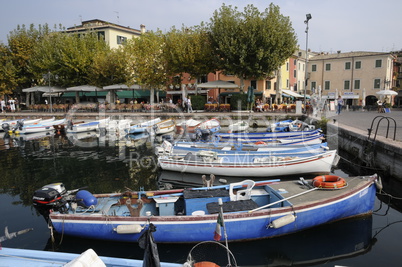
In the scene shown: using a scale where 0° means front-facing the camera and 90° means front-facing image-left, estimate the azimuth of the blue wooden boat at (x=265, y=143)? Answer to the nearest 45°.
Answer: approximately 270°

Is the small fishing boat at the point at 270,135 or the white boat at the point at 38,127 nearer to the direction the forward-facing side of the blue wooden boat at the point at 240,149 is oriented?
the small fishing boat

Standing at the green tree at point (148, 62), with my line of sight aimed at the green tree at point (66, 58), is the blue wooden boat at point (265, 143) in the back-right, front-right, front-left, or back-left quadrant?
back-left

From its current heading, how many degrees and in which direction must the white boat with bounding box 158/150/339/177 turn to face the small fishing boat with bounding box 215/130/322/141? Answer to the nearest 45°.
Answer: approximately 90° to its left

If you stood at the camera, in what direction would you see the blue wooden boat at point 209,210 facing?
facing to the right of the viewer

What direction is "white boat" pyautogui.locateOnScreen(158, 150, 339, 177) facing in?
to the viewer's right

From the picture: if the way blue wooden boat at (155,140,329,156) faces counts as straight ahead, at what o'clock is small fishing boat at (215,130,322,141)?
The small fishing boat is roughly at 10 o'clock from the blue wooden boat.

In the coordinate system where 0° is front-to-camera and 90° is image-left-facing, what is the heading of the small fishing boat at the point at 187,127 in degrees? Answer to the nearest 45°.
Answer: approximately 225°

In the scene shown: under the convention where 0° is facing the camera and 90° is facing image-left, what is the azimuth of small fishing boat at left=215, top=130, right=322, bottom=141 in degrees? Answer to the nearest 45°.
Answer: approximately 270°
